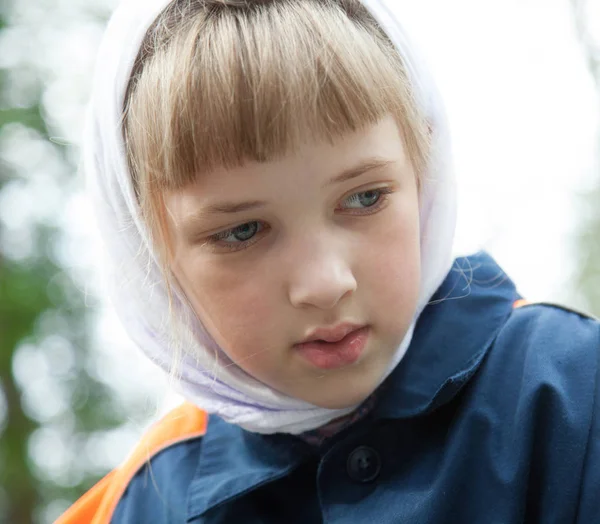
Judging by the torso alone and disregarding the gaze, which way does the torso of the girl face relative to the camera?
toward the camera

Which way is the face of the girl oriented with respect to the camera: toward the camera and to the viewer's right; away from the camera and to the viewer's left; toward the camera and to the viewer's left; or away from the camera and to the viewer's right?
toward the camera and to the viewer's right
